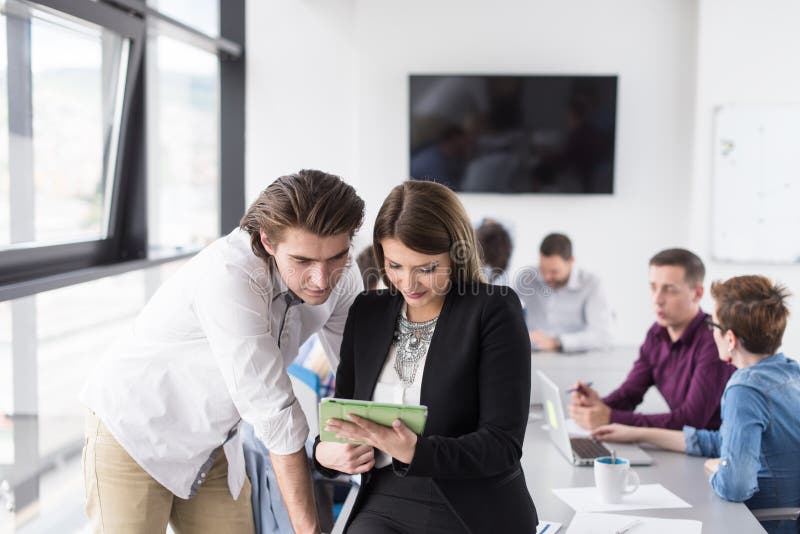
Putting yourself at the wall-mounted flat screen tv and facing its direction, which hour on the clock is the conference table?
The conference table is roughly at 12 o'clock from the wall-mounted flat screen tv.

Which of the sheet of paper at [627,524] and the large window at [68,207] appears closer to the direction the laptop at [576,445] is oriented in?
the sheet of paper

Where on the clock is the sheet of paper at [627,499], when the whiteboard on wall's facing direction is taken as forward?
The sheet of paper is roughly at 12 o'clock from the whiteboard on wall.

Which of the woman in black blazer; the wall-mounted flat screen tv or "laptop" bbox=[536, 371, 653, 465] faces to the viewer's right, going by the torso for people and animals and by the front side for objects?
the laptop

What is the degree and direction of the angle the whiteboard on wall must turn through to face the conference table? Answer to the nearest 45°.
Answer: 0° — it already faces it

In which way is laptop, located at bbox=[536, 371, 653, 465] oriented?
to the viewer's right

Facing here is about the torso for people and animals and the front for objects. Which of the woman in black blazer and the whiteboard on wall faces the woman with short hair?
the whiteboard on wall

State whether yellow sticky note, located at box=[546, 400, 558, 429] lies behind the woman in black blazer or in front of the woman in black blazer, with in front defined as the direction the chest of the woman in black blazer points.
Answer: behind

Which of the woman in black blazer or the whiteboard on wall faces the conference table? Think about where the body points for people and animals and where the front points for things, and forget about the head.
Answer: the whiteboard on wall

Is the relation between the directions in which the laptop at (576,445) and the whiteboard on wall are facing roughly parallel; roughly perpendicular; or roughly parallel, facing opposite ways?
roughly perpendicular

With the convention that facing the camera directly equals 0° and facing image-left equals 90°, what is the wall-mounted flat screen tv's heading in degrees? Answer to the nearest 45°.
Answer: approximately 0°

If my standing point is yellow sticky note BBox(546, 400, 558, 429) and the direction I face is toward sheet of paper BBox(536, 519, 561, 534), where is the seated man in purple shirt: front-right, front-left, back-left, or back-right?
back-left
